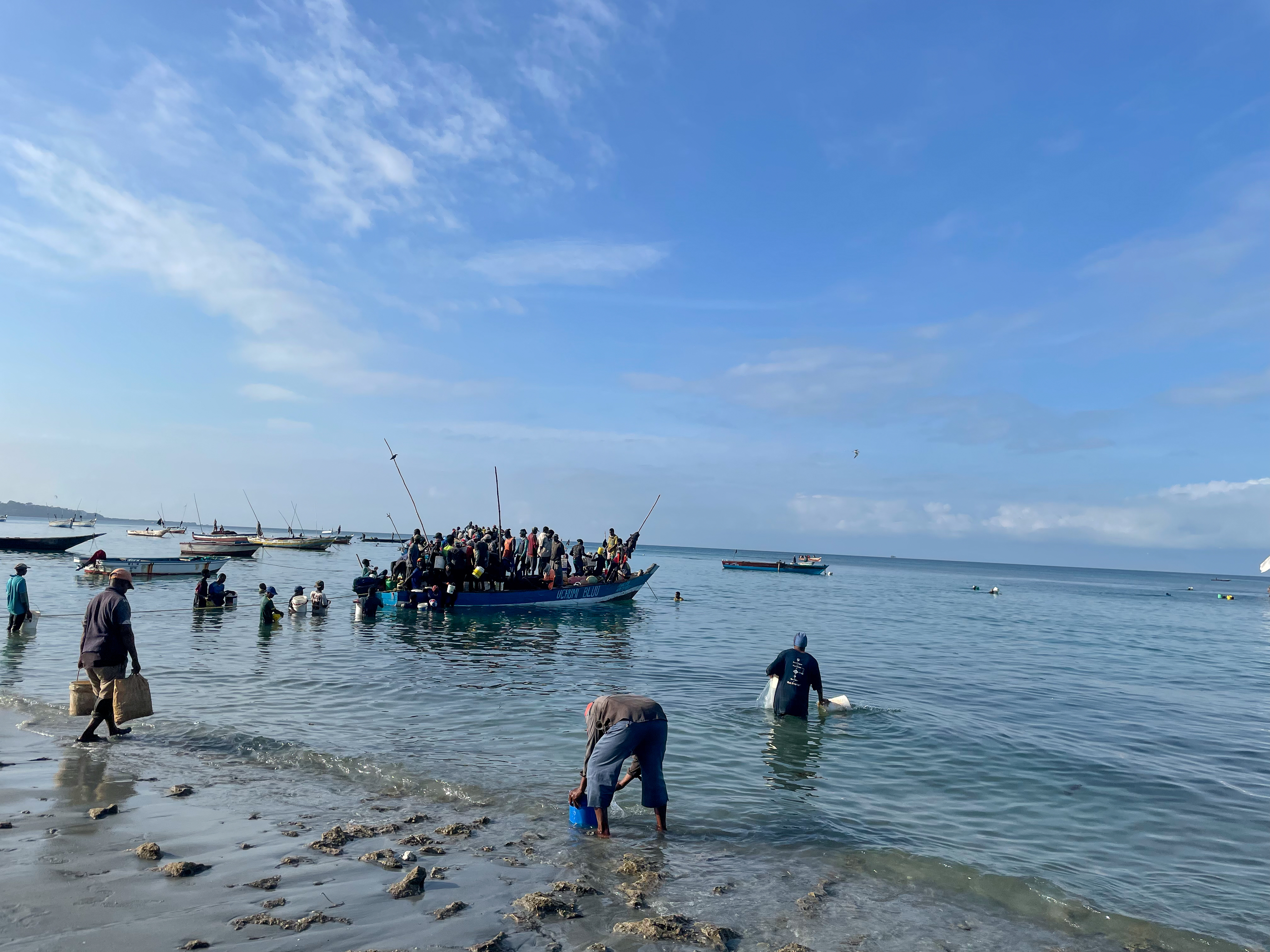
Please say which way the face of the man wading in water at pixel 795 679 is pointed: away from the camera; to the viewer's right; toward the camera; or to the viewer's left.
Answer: away from the camera

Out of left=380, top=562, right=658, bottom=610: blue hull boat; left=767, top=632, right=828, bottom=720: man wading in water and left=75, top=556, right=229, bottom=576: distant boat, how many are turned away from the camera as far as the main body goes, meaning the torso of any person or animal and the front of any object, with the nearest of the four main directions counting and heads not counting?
1

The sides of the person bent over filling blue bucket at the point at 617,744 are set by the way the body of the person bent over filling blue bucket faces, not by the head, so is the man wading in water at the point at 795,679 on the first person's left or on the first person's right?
on the first person's right

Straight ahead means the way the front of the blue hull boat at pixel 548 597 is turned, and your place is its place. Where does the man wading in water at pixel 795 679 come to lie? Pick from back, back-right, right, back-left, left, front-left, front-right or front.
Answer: right

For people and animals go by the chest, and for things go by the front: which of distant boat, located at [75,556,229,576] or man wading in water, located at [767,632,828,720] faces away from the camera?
the man wading in water

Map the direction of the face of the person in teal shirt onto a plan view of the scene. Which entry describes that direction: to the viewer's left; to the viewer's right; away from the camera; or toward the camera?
to the viewer's right

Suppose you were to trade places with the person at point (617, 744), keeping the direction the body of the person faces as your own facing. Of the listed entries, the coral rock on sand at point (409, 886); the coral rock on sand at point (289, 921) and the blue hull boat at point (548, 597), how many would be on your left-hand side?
2

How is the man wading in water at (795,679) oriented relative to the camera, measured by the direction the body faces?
away from the camera

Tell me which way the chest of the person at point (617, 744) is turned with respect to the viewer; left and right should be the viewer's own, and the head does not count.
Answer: facing away from the viewer and to the left of the viewer

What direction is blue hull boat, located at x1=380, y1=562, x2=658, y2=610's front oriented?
to the viewer's right

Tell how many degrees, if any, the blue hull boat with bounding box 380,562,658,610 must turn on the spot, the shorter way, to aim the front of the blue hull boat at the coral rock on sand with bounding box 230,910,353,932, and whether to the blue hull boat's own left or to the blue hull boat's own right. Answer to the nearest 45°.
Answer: approximately 90° to the blue hull boat's own right

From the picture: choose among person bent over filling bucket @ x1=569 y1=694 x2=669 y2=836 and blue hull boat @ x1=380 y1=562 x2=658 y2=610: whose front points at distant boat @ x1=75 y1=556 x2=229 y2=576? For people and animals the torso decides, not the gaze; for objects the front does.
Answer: the person bent over filling bucket
